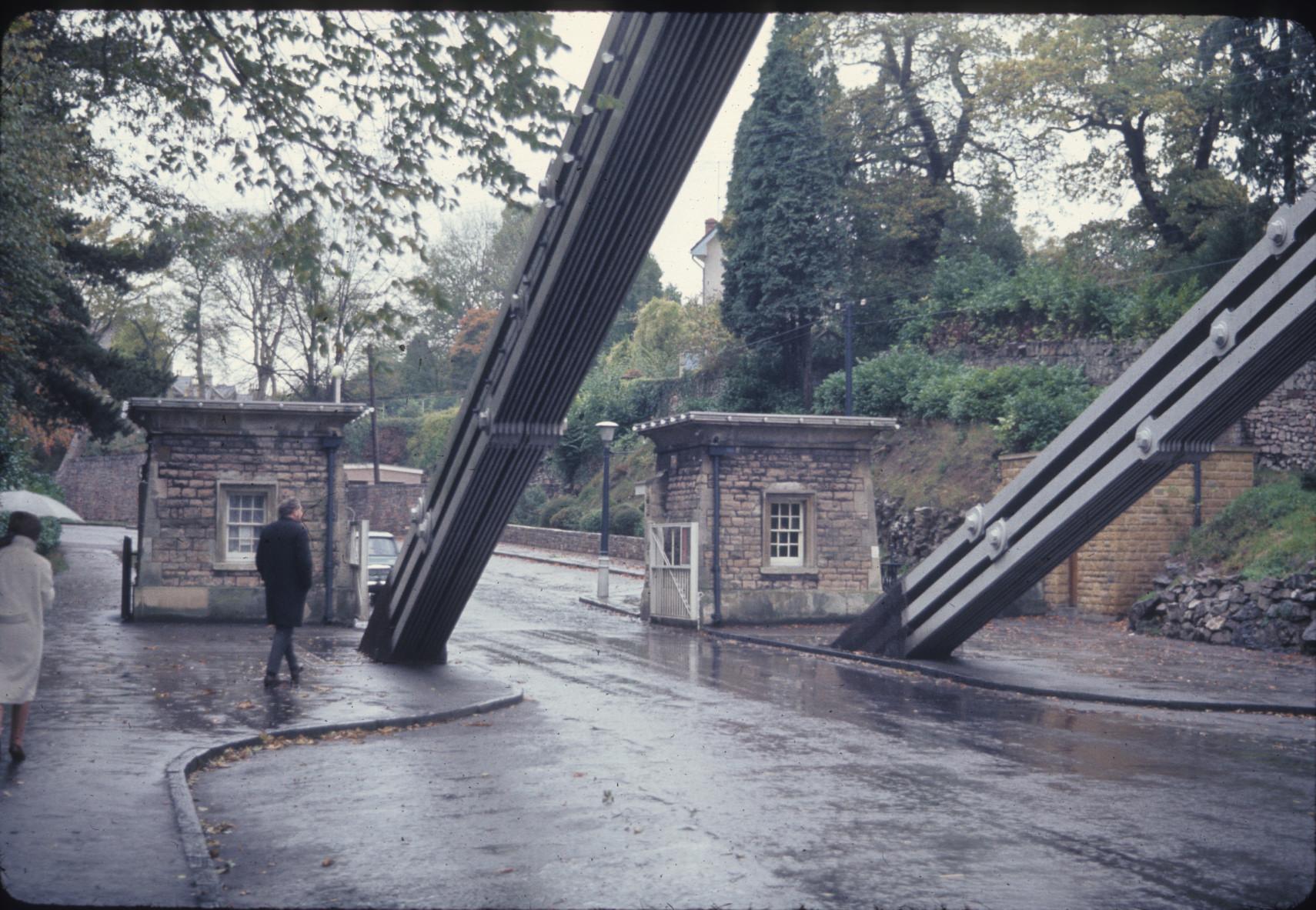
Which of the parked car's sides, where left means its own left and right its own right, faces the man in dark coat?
front

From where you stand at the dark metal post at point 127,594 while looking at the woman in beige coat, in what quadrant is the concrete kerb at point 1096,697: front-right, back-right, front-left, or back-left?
front-left

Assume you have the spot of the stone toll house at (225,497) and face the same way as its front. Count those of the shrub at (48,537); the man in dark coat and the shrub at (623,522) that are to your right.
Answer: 1

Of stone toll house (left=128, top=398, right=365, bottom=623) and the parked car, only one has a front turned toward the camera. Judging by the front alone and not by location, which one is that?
the parked car

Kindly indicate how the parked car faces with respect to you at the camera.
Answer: facing the viewer

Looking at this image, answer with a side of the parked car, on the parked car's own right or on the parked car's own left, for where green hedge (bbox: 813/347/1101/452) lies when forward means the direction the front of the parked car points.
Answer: on the parked car's own left

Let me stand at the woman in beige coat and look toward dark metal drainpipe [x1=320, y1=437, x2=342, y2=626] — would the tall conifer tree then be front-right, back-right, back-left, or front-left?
front-right

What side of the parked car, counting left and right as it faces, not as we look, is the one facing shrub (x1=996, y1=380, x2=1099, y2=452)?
left

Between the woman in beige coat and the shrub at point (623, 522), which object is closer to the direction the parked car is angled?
the woman in beige coat

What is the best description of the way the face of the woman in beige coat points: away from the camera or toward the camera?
away from the camera
